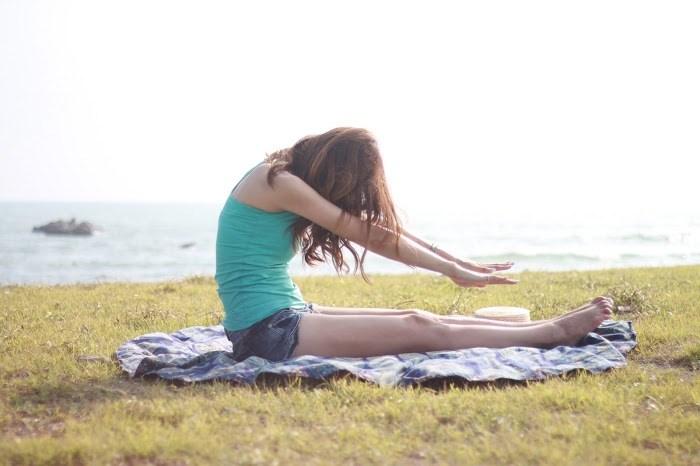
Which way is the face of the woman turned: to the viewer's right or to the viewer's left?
to the viewer's right

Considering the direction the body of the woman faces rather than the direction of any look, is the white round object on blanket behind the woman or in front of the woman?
in front

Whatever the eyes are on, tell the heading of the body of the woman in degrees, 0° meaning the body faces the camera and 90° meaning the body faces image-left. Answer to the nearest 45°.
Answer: approximately 270°
